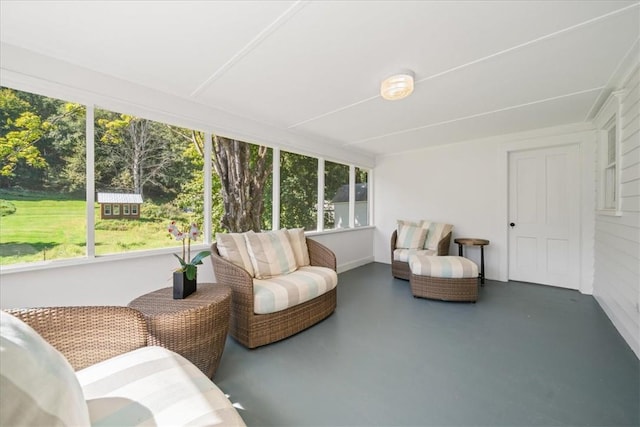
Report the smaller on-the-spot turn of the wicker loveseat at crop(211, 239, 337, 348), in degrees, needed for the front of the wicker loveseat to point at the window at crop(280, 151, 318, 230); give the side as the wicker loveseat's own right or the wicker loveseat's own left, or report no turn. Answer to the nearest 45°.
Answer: approximately 135° to the wicker loveseat's own left

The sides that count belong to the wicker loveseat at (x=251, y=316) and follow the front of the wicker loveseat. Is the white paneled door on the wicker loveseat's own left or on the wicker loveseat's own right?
on the wicker loveseat's own left

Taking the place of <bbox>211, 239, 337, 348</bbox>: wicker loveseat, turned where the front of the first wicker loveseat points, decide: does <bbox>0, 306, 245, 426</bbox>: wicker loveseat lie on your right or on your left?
on your right

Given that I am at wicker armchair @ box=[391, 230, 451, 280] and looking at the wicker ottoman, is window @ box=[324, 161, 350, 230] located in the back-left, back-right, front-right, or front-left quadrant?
back-right

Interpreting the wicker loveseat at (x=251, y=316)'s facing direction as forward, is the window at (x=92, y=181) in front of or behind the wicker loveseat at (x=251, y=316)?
behind

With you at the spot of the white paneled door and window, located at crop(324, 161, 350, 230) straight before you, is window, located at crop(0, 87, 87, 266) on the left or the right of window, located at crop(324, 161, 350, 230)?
left

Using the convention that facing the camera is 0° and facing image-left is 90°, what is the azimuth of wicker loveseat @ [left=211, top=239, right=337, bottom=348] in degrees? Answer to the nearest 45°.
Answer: approximately 315°
